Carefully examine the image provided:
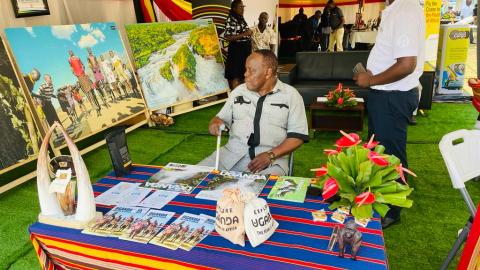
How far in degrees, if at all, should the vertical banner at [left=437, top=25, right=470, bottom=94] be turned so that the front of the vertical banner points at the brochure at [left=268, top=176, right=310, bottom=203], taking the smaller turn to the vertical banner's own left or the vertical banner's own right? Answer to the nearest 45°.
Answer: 0° — it already faces it

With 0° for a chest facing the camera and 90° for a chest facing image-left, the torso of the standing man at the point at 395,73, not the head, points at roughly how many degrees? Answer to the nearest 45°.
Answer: approximately 90°

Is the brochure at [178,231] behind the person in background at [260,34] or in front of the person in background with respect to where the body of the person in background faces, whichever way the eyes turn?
in front

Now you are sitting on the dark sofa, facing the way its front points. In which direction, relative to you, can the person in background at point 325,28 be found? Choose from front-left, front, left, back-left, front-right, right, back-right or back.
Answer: back

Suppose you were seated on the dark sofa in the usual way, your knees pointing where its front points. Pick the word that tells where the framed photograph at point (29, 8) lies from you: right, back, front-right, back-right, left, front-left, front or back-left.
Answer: front-right

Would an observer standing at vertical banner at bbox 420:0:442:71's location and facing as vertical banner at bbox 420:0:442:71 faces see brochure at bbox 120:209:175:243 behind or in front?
in front
